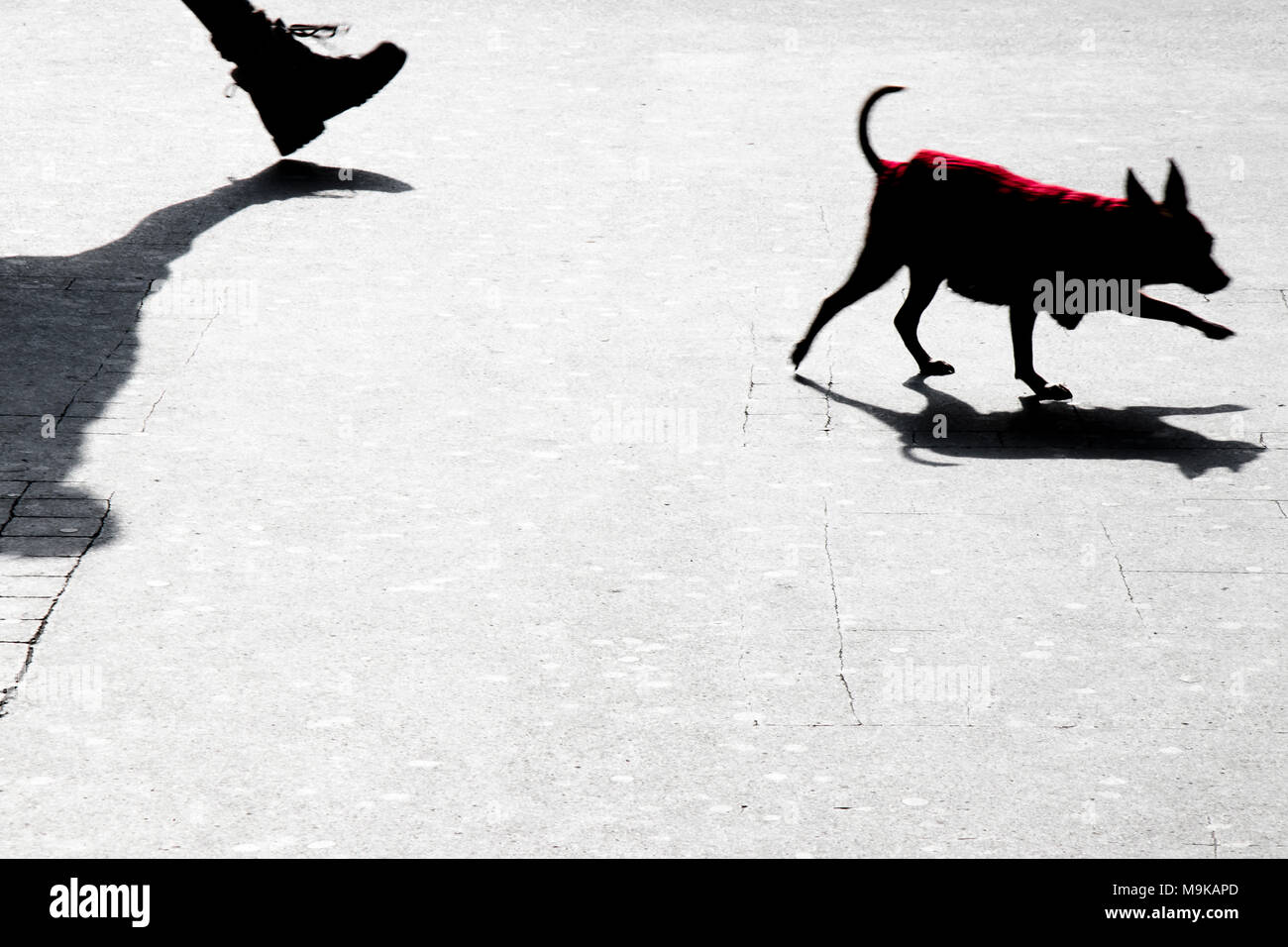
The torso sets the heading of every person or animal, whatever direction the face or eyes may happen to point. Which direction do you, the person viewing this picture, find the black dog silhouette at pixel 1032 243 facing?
facing to the right of the viewer
